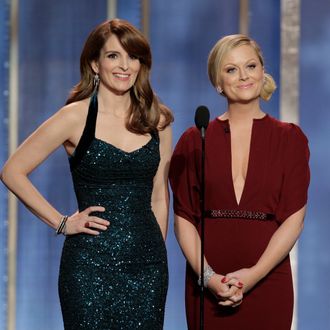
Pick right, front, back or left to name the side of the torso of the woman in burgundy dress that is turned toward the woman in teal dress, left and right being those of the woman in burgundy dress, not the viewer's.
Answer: right

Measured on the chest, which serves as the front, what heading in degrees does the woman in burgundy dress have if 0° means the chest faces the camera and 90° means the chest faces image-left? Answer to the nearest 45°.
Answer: approximately 0°
